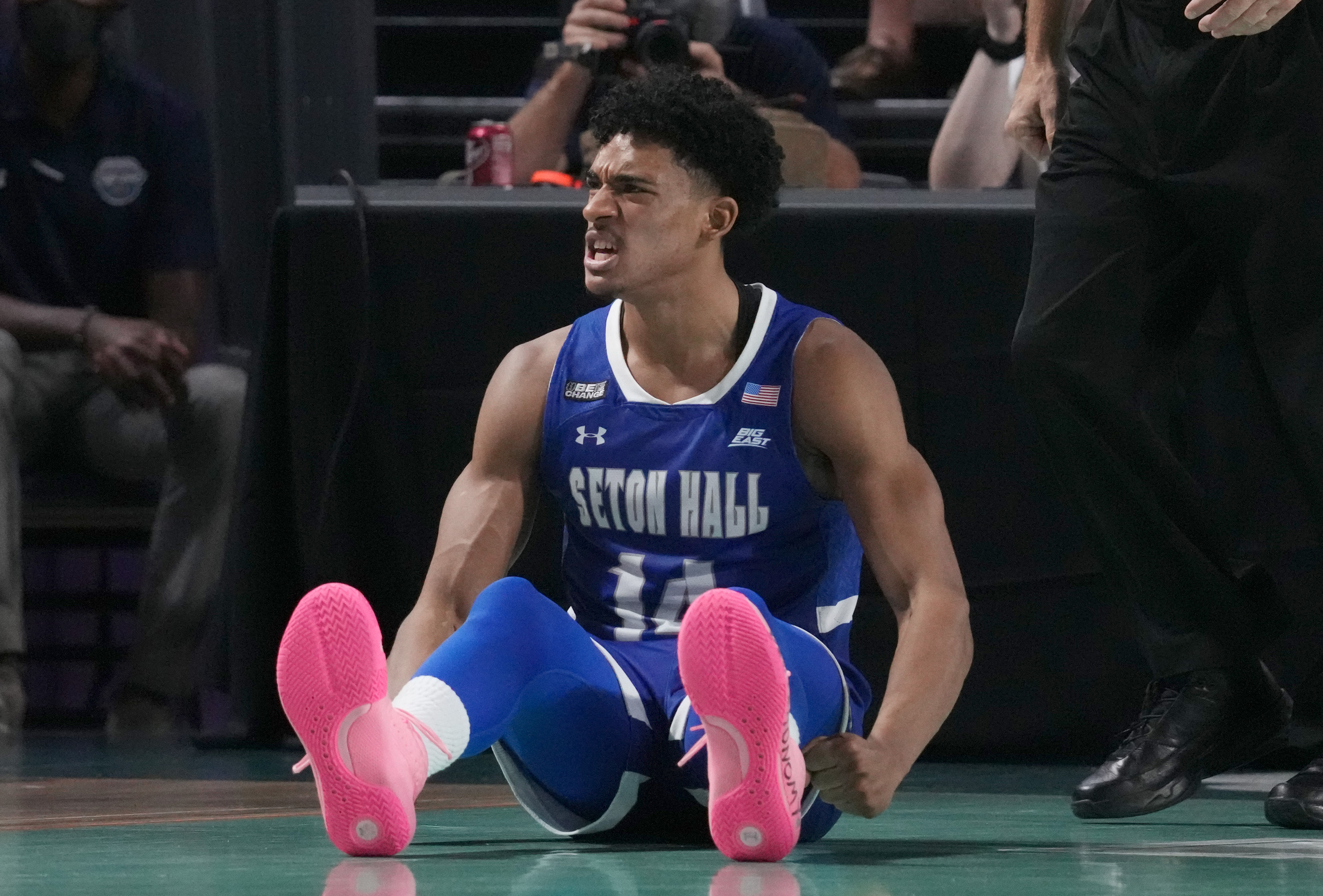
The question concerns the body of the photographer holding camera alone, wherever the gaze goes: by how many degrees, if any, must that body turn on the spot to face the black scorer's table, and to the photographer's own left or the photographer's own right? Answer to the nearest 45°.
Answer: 0° — they already face it

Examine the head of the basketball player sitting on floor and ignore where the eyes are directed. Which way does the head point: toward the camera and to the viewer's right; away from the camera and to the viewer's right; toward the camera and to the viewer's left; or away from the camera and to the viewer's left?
toward the camera and to the viewer's left

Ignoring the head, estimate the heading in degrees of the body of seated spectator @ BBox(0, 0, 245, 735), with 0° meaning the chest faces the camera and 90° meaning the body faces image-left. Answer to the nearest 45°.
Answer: approximately 0°

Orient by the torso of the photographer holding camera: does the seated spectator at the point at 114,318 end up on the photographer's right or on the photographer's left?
on the photographer's right

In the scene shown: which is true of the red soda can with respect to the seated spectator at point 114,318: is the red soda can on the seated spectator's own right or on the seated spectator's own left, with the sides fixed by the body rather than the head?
on the seated spectator's own left

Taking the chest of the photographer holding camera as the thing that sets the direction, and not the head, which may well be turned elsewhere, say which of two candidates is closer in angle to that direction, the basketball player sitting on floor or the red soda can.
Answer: the basketball player sitting on floor

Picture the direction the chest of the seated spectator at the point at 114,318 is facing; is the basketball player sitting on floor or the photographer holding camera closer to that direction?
the basketball player sitting on floor

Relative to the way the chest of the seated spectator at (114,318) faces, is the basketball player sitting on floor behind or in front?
in front

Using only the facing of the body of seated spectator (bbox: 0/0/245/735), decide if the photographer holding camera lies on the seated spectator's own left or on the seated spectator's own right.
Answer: on the seated spectator's own left

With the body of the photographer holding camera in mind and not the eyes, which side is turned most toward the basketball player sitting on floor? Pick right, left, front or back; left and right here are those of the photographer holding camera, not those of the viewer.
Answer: front

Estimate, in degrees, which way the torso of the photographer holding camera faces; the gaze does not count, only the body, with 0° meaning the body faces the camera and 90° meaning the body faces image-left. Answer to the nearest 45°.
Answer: approximately 0°

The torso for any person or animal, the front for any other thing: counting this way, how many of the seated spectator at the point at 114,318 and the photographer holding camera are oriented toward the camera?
2
